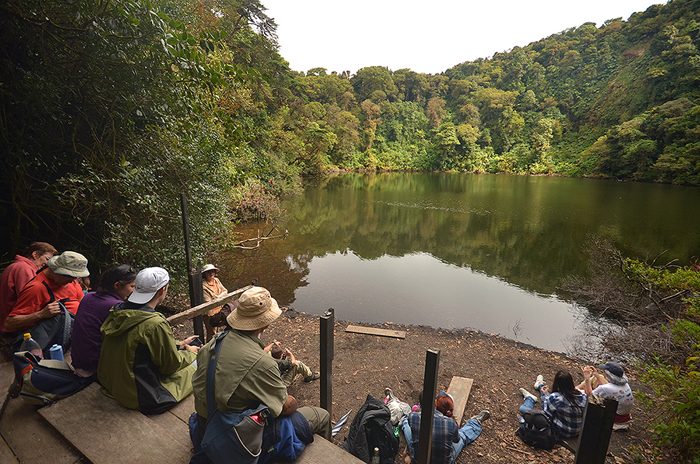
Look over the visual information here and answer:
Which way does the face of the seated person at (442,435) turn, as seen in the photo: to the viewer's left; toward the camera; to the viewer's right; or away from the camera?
away from the camera

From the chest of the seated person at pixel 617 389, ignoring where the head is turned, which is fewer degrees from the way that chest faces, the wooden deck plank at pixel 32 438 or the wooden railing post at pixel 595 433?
the wooden deck plank

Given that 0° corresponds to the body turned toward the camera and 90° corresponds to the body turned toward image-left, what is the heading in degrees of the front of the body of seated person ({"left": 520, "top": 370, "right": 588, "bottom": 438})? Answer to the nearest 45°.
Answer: approximately 135°

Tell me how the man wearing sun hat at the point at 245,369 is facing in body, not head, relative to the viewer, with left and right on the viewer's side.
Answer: facing away from the viewer and to the right of the viewer

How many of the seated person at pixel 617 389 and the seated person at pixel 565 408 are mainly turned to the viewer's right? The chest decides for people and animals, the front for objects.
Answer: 0

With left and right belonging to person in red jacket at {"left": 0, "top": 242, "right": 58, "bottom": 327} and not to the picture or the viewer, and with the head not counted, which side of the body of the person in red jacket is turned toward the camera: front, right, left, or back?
right

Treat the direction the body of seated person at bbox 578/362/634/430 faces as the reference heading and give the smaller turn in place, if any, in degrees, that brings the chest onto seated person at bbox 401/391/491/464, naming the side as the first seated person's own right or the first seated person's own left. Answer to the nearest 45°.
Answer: approximately 45° to the first seated person's own left

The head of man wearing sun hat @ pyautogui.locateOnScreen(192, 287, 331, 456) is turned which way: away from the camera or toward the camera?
away from the camera

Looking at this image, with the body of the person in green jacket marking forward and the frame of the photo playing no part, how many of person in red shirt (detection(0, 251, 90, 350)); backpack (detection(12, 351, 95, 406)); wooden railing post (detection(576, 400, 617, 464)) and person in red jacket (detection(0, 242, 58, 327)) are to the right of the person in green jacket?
1

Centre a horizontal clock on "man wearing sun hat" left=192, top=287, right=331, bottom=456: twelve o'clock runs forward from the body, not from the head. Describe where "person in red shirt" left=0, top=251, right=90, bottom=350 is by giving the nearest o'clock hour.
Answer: The person in red shirt is roughly at 9 o'clock from the man wearing sun hat.

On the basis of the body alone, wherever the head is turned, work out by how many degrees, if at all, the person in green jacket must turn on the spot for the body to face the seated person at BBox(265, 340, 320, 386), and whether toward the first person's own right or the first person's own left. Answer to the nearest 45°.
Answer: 0° — they already face them

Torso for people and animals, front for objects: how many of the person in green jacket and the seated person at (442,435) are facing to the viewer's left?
0
